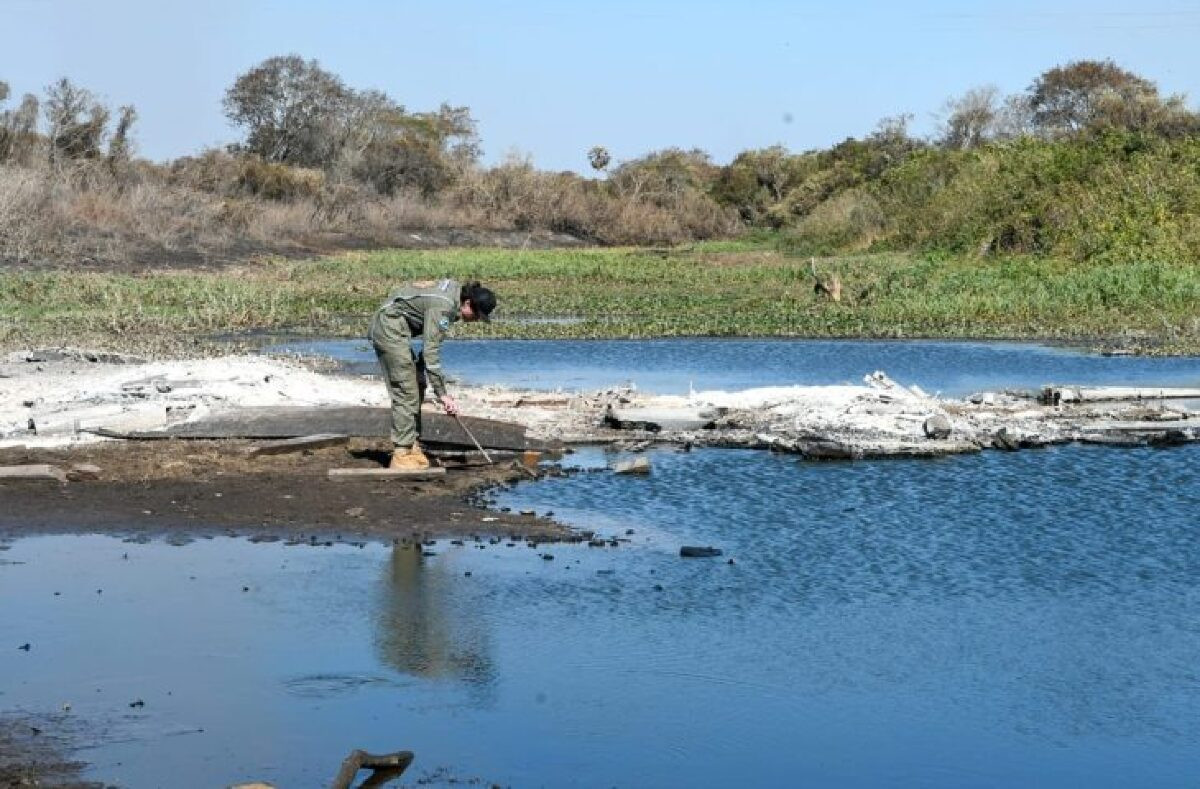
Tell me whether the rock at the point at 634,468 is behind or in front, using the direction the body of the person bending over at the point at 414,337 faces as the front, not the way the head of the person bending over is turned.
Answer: in front

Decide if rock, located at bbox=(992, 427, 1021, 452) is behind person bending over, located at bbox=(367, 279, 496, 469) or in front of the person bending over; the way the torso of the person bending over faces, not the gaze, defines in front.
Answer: in front

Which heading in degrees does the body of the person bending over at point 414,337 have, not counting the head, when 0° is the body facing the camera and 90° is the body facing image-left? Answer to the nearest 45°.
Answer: approximately 270°

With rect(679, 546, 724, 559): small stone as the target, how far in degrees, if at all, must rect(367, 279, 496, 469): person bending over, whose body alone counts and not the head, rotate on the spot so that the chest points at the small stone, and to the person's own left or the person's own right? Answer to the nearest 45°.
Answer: approximately 45° to the person's own right

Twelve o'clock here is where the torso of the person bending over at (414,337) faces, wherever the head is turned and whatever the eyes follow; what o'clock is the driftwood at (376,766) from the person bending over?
The driftwood is roughly at 3 o'clock from the person bending over.

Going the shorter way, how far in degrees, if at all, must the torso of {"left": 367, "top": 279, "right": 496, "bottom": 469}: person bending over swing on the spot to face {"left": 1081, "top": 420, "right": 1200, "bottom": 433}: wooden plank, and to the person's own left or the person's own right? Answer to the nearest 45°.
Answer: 0° — they already face it

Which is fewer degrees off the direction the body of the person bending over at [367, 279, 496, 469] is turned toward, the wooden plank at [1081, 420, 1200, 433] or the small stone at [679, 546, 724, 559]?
the wooden plank

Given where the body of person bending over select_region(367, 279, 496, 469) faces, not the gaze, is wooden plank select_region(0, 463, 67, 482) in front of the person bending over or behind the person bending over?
behind

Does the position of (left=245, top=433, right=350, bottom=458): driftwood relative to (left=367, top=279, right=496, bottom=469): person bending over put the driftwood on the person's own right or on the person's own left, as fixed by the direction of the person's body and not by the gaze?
on the person's own left

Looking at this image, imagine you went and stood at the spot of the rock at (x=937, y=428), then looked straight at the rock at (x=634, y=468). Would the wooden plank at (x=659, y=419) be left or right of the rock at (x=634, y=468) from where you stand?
right
